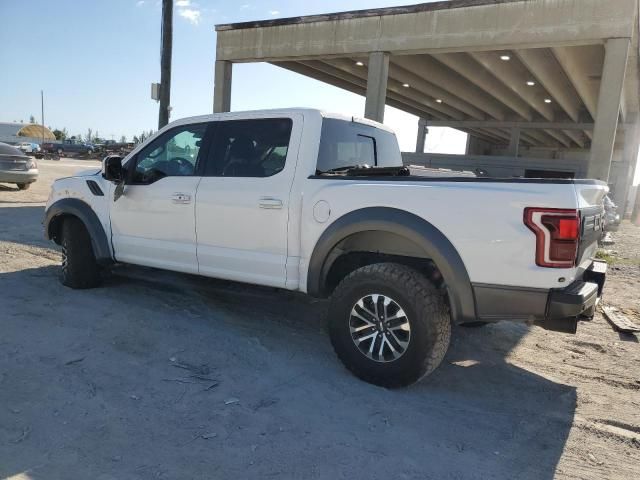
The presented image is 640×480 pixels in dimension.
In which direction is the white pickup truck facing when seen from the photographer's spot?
facing away from the viewer and to the left of the viewer

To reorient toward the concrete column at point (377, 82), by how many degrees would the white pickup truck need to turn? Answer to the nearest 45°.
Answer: approximately 45° to its right

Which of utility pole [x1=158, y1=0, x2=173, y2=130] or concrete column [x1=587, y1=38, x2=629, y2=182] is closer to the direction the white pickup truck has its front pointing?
the utility pole

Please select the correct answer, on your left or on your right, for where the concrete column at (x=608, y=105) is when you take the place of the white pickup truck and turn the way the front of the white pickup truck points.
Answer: on your right

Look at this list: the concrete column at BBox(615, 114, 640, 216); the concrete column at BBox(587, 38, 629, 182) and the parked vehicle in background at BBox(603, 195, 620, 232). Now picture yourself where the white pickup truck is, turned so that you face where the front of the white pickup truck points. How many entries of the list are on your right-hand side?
3

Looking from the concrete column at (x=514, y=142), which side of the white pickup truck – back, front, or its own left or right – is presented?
right

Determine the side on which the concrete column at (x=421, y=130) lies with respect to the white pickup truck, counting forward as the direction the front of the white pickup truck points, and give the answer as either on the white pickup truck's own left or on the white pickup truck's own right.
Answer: on the white pickup truck's own right

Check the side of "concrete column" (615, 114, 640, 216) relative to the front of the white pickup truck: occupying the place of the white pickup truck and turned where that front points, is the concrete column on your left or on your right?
on your right

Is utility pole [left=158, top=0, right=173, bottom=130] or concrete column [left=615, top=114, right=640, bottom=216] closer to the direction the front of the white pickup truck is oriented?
the utility pole

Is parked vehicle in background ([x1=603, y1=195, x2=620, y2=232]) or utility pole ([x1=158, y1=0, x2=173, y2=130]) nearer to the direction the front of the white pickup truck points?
the utility pole

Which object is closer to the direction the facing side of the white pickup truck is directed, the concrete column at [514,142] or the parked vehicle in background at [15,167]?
the parked vehicle in background
